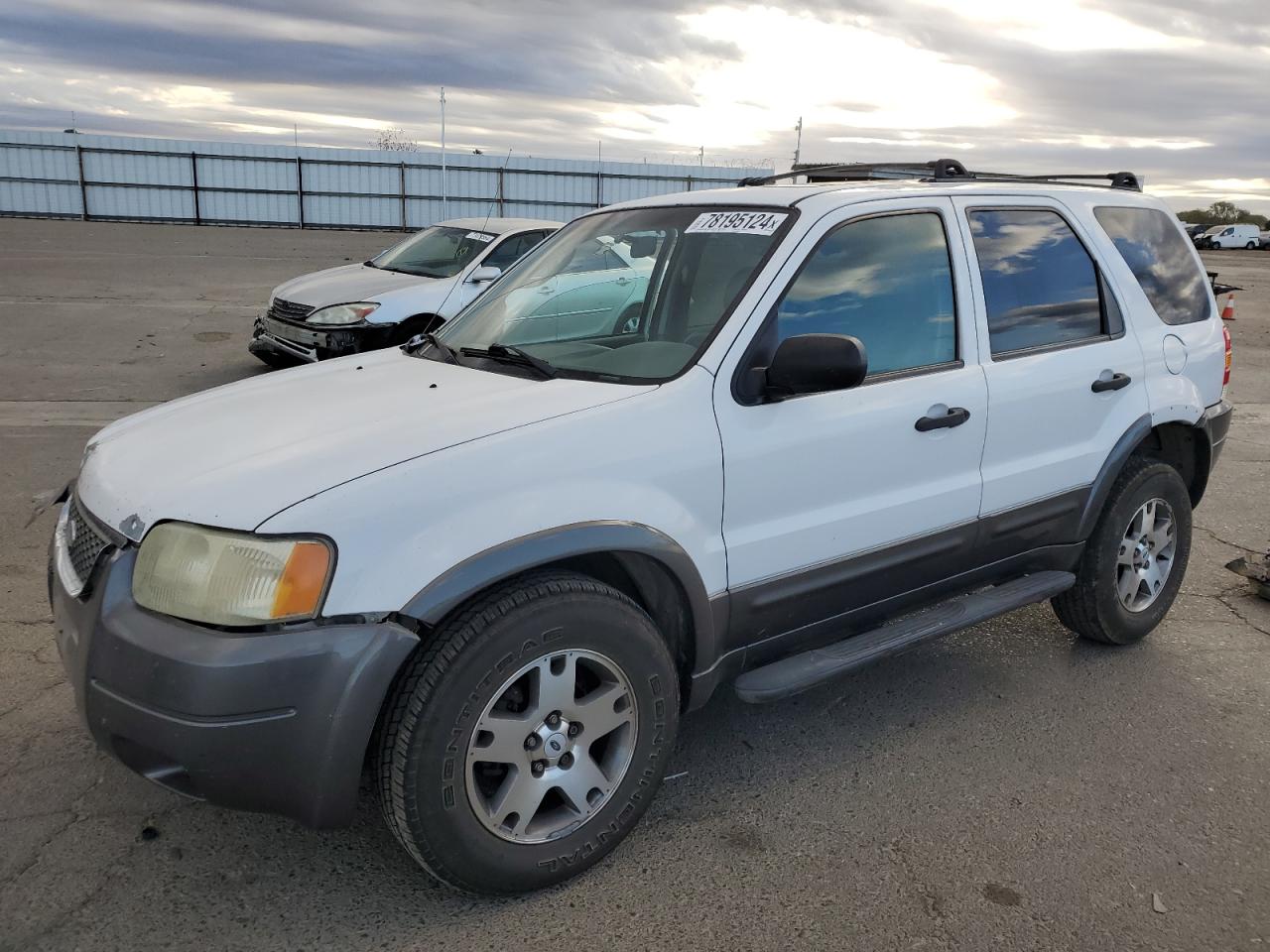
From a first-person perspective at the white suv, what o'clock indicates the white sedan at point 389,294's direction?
The white sedan is roughly at 4 o'clock from the white suv.

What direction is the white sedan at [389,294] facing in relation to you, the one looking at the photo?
facing the viewer and to the left of the viewer

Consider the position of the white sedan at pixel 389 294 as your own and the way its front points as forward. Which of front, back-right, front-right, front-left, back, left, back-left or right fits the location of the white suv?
front-left

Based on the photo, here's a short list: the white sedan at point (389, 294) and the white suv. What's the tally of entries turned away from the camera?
0

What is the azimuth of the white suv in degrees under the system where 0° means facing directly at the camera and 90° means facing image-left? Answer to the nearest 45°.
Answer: approximately 45°
